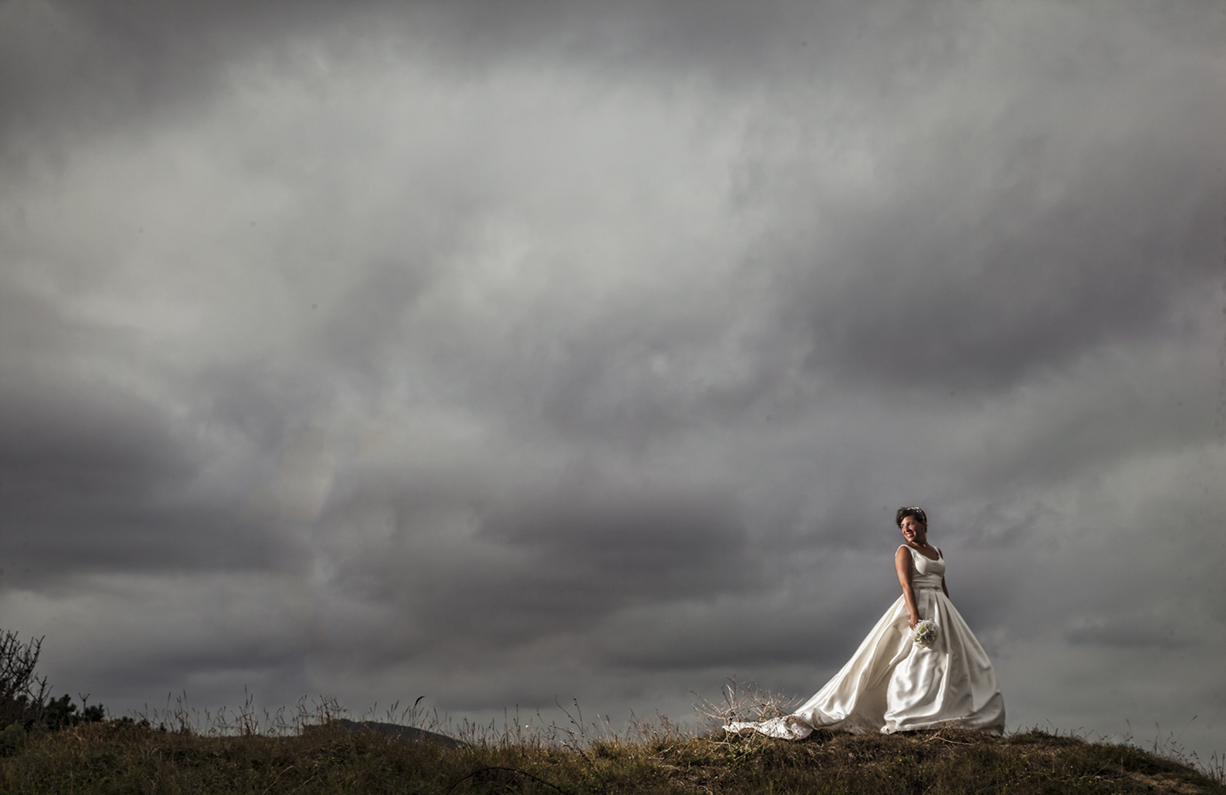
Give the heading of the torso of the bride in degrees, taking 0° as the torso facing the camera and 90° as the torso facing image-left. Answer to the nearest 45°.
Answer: approximately 315°
